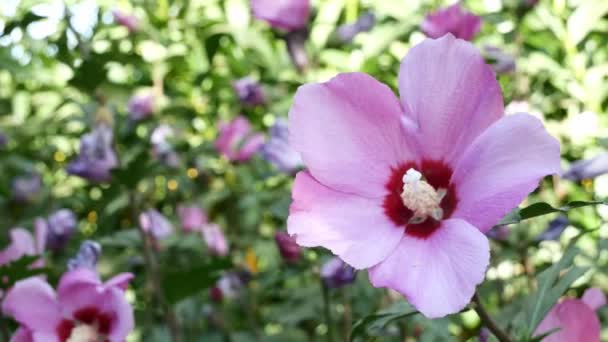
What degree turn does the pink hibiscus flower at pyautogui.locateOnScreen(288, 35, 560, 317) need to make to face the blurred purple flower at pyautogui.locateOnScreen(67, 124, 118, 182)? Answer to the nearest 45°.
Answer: approximately 135° to its right

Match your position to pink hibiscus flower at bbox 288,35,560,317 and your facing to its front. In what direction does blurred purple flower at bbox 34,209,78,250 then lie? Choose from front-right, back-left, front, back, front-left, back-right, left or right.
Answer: back-right

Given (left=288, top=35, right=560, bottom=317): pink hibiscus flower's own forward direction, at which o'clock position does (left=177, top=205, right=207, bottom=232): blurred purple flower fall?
The blurred purple flower is roughly at 5 o'clock from the pink hibiscus flower.

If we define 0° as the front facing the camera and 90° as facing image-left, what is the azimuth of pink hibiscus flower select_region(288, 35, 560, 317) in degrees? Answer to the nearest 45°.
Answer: approximately 0°

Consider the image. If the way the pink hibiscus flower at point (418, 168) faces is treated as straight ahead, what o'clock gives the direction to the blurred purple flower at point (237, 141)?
The blurred purple flower is roughly at 5 o'clock from the pink hibiscus flower.

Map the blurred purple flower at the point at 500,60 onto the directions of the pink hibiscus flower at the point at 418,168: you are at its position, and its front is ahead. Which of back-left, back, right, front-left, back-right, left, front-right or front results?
back
